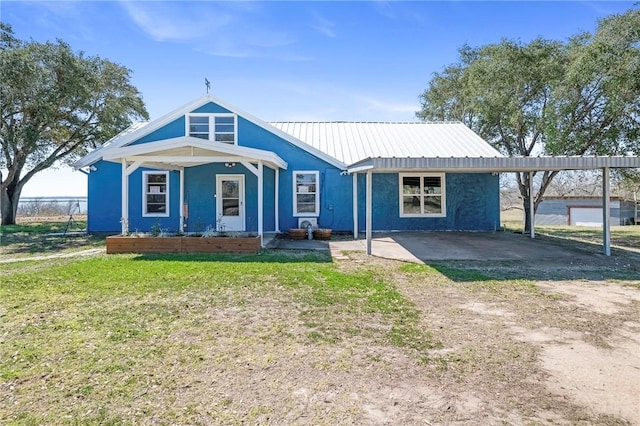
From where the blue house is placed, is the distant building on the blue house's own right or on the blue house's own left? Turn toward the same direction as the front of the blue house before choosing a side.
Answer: on the blue house's own left

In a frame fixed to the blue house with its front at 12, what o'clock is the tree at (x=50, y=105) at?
The tree is roughly at 4 o'clock from the blue house.

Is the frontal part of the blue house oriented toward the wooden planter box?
yes

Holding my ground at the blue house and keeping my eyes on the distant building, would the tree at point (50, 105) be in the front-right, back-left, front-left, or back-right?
back-left

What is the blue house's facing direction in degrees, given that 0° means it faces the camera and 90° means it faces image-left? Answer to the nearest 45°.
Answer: approximately 0°
